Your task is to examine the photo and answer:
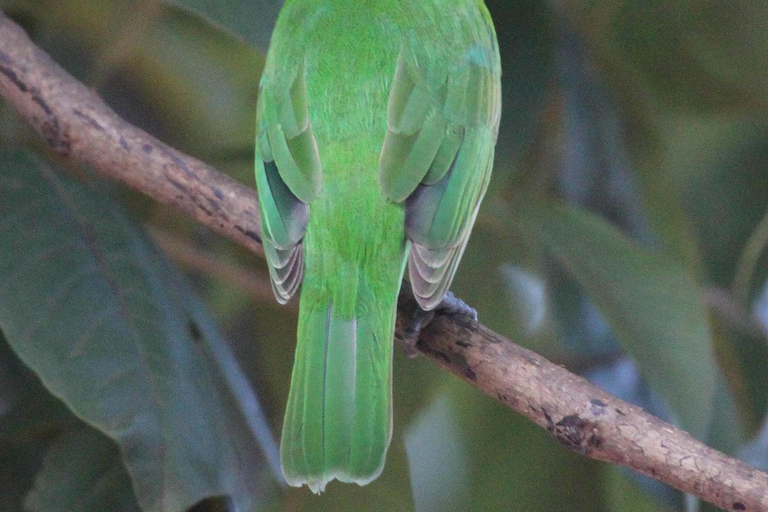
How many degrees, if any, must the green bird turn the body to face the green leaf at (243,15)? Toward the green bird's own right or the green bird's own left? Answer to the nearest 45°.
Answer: approximately 45° to the green bird's own left

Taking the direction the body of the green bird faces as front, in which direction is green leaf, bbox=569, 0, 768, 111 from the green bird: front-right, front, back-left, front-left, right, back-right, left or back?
front-right

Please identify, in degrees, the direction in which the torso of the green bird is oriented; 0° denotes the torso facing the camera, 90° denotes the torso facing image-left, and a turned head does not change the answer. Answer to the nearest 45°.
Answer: approximately 180°
